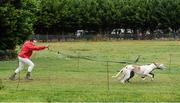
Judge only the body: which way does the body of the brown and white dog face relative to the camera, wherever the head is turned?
to the viewer's right
